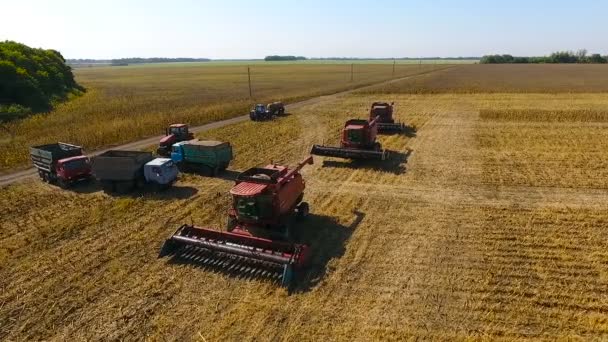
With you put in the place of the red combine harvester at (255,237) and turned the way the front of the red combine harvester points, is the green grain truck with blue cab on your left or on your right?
on your right

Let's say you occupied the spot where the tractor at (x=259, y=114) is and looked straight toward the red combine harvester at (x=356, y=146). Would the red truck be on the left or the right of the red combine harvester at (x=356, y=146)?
right

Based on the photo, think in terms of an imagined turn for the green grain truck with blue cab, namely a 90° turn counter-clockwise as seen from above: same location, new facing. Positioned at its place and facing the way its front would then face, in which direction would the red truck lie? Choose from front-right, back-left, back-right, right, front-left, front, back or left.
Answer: front-right

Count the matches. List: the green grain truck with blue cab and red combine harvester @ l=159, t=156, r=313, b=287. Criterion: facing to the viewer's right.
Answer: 0

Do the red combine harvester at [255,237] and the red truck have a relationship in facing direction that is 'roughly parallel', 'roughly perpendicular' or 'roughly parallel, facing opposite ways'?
roughly perpendicular

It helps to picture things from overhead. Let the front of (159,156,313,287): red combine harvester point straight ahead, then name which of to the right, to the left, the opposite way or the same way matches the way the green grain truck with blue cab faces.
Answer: to the right

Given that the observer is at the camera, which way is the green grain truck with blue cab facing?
facing away from the viewer and to the left of the viewer

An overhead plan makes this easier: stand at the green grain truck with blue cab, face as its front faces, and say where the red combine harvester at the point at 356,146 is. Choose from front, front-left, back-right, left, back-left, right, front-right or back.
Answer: back-right

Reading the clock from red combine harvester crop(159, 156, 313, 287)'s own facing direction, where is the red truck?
The red truck is roughly at 3 o'clock from the red combine harvester.

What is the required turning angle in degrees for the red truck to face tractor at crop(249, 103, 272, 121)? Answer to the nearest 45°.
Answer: approximately 90° to its left

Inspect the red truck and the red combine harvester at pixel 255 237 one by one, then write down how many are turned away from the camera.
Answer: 0

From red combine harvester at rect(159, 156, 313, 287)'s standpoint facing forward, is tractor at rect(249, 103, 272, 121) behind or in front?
behind

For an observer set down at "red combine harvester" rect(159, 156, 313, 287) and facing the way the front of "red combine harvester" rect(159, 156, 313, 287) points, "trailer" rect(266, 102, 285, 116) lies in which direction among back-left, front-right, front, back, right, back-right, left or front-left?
back-right

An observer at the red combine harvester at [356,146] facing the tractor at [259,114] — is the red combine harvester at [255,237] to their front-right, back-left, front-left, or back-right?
back-left

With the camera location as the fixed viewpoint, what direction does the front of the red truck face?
facing the viewer and to the right of the viewer

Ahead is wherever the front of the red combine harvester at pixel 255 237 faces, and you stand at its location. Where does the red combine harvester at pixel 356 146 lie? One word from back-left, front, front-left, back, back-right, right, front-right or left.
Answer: back
